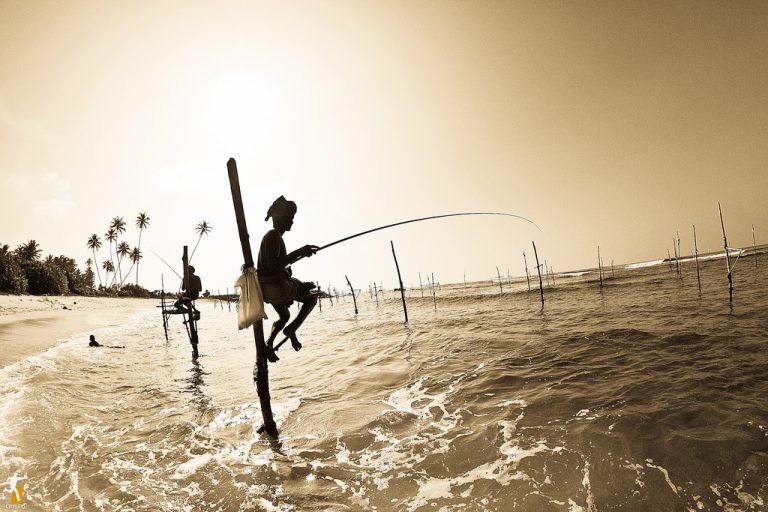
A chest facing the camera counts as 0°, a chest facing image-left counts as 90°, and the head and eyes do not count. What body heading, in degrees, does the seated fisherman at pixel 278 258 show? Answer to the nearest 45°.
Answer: approximately 270°

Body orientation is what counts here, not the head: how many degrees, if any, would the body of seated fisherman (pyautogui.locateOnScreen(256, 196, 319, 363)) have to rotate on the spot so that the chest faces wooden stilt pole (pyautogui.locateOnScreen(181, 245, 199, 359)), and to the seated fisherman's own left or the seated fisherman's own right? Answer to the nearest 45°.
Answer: approximately 90° to the seated fisherman's own left

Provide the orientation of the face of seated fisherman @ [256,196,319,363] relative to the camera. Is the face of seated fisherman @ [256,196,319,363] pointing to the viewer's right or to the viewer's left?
to the viewer's right

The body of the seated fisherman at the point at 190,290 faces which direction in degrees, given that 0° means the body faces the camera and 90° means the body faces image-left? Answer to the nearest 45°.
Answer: approximately 45°

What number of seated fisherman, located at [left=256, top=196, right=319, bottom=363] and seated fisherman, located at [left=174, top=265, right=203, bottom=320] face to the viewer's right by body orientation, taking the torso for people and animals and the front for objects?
1

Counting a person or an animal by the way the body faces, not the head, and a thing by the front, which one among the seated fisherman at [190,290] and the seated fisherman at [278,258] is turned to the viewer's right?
the seated fisherman at [278,258]

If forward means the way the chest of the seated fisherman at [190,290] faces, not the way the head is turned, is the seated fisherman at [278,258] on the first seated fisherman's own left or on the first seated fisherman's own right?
on the first seated fisherman's own left
